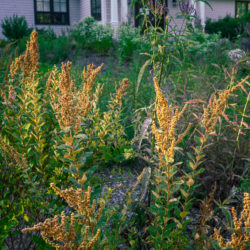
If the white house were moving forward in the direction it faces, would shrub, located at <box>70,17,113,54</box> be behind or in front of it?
in front

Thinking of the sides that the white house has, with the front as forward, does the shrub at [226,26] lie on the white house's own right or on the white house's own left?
on the white house's own left

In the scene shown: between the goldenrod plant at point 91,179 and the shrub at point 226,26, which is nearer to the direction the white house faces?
the goldenrod plant

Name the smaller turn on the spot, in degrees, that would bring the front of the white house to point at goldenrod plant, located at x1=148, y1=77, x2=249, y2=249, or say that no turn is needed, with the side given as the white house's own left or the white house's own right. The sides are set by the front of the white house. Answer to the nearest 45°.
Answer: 0° — it already faces it

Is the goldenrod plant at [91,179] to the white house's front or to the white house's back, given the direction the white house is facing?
to the front

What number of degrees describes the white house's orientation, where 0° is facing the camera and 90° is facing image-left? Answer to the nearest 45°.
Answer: approximately 0°
